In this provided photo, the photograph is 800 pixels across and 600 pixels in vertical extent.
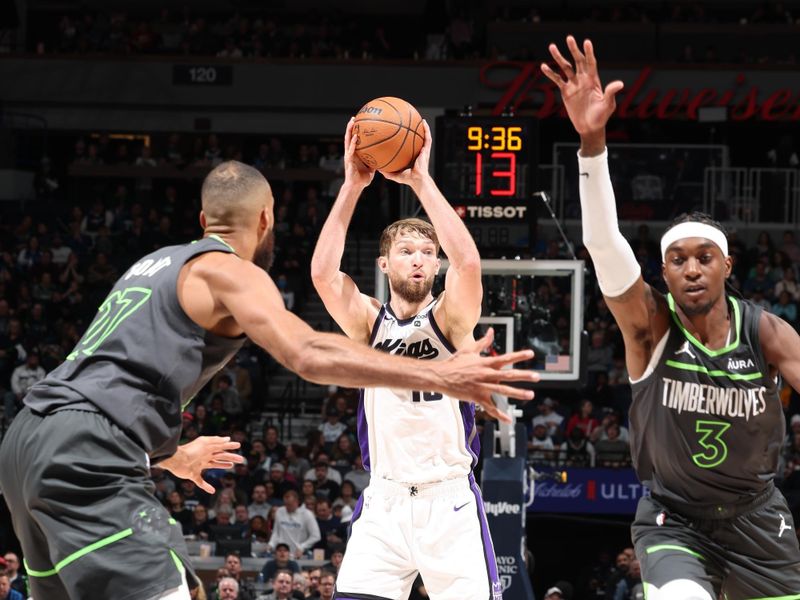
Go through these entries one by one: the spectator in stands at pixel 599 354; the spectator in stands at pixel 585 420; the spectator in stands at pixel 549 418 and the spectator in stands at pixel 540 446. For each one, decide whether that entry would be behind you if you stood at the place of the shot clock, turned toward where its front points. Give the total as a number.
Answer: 4

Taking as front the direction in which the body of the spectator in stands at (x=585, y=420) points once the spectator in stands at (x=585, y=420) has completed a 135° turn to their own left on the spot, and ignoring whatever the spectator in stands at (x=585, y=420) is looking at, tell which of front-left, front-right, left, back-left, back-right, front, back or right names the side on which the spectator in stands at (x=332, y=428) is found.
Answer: back-left

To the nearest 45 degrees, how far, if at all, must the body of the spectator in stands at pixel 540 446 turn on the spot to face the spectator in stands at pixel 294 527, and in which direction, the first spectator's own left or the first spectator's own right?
approximately 45° to the first spectator's own right

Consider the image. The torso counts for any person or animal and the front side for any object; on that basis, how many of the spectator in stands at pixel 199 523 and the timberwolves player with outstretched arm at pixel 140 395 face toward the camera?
1

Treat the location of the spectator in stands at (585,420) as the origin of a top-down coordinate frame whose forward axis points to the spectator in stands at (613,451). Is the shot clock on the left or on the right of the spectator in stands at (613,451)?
right

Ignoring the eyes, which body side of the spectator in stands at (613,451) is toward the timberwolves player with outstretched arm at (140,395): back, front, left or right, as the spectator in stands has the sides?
front

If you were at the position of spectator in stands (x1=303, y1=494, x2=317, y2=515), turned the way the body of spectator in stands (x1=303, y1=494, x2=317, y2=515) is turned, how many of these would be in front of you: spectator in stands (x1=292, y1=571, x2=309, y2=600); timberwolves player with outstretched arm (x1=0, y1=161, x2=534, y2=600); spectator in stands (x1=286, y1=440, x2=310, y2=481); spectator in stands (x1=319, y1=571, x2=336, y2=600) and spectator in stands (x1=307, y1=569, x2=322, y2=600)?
4

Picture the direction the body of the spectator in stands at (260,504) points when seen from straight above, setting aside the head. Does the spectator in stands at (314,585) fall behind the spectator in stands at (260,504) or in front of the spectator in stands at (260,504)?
in front
